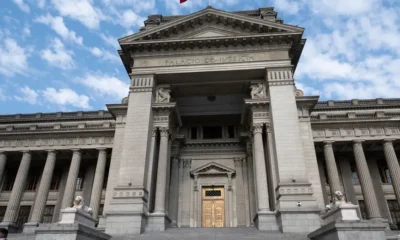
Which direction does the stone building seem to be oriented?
toward the camera
